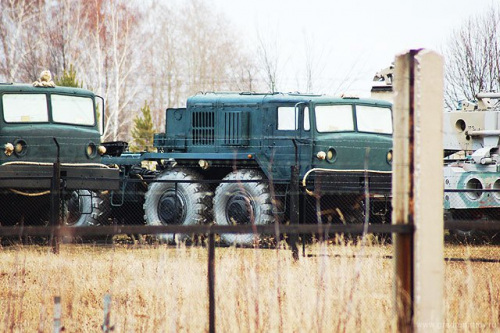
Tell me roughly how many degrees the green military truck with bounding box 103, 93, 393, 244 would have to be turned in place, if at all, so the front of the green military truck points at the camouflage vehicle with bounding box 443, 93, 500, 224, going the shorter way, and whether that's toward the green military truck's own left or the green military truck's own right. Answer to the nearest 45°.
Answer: approximately 45° to the green military truck's own left

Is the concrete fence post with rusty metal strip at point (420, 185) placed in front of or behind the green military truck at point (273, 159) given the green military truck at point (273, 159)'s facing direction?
in front

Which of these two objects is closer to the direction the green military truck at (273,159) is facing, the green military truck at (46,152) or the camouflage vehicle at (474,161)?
the camouflage vehicle

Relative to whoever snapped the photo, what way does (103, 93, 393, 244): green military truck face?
facing the viewer and to the right of the viewer

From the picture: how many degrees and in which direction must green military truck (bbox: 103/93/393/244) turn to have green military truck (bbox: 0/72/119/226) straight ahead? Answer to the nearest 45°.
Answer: approximately 135° to its right

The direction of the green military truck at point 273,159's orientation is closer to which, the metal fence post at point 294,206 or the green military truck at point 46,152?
the metal fence post
